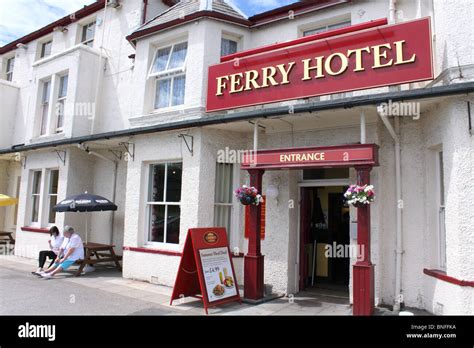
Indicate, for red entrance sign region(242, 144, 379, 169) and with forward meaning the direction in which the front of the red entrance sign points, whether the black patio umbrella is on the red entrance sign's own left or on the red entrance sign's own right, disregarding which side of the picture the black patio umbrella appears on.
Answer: on the red entrance sign's own right

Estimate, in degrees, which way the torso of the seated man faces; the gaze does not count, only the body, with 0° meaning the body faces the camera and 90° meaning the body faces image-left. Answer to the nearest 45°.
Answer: approximately 45°
